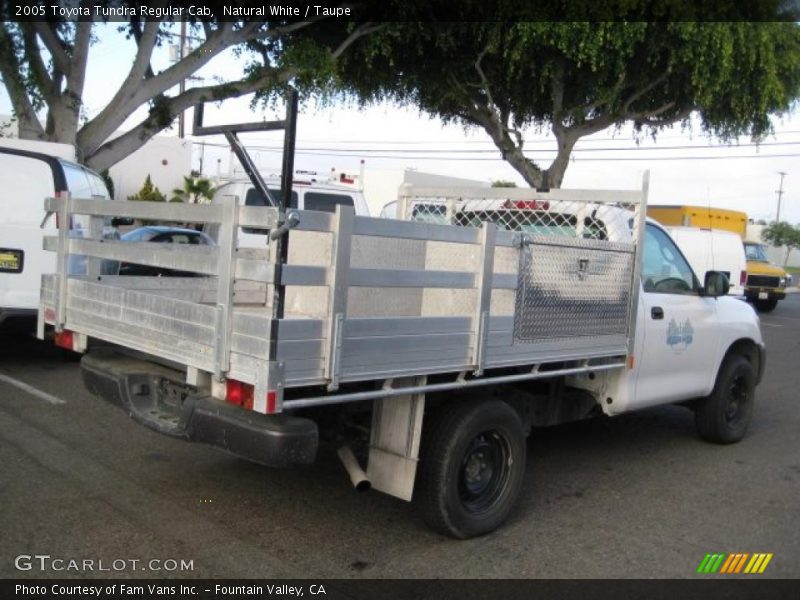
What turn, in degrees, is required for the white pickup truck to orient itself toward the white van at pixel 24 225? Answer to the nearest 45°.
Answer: approximately 90° to its left

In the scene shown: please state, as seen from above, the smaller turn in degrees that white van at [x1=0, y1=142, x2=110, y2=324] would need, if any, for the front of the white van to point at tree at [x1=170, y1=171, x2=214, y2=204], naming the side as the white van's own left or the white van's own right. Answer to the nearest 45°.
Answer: approximately 45° to the white van's own left

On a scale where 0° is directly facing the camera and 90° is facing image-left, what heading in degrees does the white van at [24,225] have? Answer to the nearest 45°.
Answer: approximately 225°

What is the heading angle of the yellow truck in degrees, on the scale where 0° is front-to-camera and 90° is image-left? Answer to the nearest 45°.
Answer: approximately 315°

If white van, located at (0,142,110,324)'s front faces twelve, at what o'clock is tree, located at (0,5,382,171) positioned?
The tree is roughly at 11 o'clock from the white van.

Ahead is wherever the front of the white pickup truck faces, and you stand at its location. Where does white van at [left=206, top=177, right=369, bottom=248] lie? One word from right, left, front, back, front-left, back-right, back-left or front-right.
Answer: front-left

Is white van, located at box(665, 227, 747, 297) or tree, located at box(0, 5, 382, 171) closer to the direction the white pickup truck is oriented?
the white van

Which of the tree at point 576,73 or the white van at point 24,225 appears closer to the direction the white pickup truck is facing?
the tree

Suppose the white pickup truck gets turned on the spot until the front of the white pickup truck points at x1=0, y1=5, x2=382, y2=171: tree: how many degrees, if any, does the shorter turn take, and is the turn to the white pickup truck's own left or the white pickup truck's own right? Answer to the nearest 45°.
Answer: approximately 90° to the white pickup truck's own left

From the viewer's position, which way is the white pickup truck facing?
facing away from the viewer and to the right of the viewer
